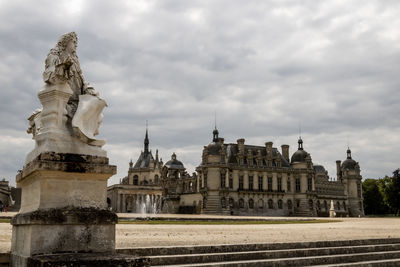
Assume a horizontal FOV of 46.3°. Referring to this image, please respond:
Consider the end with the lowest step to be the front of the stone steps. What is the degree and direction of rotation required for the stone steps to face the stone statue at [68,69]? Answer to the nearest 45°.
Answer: approximately 45° to its right

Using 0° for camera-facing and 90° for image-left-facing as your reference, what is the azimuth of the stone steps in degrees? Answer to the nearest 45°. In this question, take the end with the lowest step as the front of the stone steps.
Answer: approximately 0°

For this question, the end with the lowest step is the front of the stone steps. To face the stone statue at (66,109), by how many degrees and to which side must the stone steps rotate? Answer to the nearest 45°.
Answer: approximately 45° to its right
